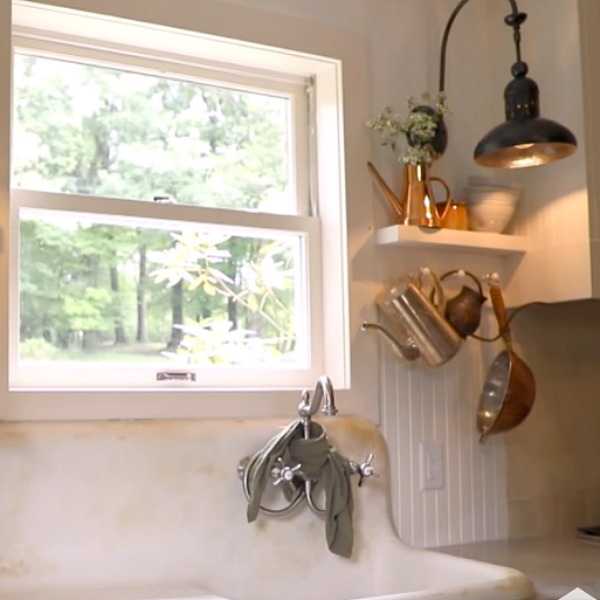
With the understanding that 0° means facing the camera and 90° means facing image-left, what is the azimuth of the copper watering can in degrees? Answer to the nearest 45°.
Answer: approximately 90°

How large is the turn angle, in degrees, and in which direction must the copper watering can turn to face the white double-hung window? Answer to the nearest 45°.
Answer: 0° — it already faces it

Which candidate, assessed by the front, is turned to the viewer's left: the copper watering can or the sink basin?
the copper watering can

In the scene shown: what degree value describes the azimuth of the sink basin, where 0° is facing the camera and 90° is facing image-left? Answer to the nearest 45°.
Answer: approximately 0°

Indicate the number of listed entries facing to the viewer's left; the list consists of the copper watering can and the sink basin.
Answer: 1

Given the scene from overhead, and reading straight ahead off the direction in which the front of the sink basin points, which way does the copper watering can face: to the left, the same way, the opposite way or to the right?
to the right
